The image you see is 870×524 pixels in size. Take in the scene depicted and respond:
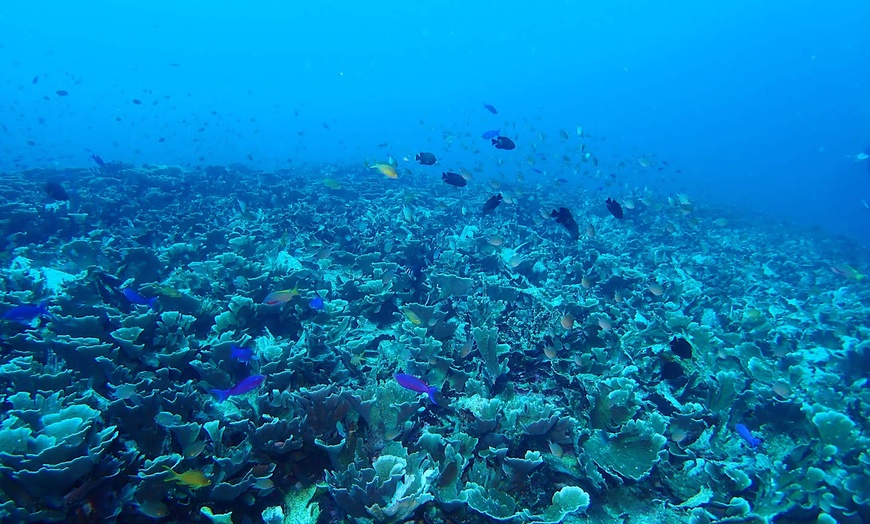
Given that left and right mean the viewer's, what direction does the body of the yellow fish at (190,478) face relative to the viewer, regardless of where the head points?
facing to the right of the viewer

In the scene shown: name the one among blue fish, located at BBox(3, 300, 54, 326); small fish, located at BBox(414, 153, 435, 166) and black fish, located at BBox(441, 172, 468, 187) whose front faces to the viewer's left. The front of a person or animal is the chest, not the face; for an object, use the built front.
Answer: the blue fish

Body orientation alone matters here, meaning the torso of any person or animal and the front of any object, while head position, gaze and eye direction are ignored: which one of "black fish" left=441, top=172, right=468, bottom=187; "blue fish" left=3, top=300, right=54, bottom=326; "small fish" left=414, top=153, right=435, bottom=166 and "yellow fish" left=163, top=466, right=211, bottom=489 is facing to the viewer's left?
the blue fish

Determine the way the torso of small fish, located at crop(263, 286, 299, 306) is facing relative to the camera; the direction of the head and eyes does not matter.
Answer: to the viewer's left
